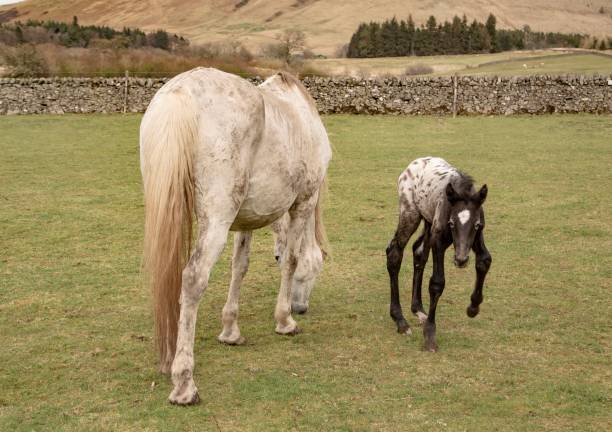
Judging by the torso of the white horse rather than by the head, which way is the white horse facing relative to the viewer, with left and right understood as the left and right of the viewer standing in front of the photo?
facing away from the viewer and to the right of the viewer

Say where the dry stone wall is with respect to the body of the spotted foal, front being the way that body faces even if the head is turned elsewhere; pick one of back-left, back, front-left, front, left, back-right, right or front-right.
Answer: back-left

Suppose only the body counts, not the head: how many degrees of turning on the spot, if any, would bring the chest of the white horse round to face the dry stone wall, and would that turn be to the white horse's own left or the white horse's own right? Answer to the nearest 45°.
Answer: approximately 45° to the white horse's own left

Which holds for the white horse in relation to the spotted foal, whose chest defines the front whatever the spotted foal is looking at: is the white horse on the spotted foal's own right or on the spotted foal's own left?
on the spotted foal's own right

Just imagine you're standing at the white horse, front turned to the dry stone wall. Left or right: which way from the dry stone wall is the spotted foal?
right

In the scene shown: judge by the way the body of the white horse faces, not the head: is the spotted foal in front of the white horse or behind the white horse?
in front

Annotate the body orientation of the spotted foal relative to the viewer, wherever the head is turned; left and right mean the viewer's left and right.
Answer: facing the viewer and to the right of the viewer

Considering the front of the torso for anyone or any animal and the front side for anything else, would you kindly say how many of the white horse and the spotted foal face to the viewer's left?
0
